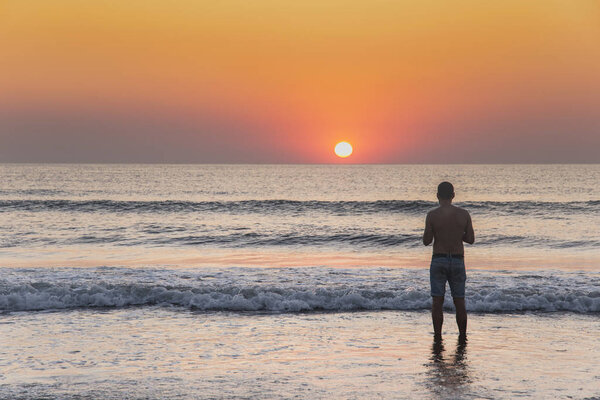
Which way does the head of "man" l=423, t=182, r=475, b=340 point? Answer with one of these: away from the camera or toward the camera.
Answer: away from the camera

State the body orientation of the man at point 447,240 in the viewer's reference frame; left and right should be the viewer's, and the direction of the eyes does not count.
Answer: facing away from the viewer
